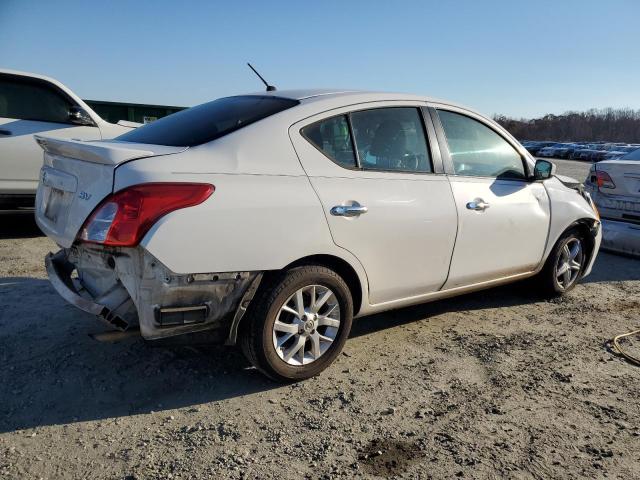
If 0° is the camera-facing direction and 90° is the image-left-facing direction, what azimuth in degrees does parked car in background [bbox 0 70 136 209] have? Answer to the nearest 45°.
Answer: approximately 270°

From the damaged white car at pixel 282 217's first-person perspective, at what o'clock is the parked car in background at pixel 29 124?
The parked car in background is roughly at 9 o'clock from the damaged white car.

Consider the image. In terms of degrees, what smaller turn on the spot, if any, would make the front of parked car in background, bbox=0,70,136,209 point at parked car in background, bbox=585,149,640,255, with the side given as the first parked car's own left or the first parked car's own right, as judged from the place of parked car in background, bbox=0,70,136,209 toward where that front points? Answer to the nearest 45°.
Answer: approximately 45° to the first parked car's own right

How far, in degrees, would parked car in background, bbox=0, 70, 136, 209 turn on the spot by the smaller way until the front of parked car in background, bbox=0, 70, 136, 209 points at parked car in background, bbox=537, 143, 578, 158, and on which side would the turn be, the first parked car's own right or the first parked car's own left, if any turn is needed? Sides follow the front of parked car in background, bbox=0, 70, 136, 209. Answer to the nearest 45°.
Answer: approximately 45° to the first parked car's own left

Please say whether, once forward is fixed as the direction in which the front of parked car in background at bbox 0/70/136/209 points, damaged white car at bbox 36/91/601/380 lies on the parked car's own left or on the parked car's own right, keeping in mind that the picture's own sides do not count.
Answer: on the parked car's own right

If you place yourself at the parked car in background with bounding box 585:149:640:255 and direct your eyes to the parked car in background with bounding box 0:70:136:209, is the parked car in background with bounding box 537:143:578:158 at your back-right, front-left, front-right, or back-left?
back-right

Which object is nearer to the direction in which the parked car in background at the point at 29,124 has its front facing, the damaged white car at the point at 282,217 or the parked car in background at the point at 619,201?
the parked car in background

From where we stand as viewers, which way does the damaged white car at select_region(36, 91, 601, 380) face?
facing away from the viewer and to the right of the viewer
